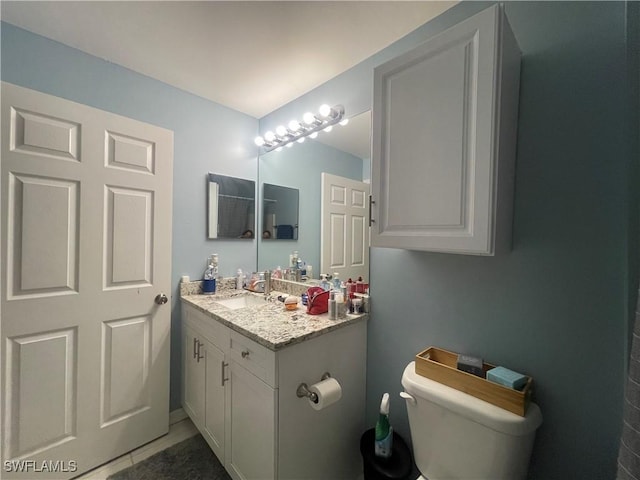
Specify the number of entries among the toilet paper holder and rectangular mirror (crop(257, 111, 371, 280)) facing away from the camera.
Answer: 0

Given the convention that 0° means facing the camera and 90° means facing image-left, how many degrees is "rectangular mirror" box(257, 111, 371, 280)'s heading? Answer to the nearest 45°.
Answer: approximately 45°

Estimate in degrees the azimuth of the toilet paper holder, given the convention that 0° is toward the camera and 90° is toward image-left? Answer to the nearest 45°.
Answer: approximately 315°

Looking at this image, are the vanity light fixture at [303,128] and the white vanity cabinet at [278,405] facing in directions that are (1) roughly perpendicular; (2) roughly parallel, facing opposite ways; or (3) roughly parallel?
roughly parallel

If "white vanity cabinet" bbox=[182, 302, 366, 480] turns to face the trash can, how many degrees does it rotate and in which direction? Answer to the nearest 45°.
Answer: approximately 135° to its left

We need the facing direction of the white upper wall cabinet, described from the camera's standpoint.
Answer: facing the viewer and to the left of the viewer

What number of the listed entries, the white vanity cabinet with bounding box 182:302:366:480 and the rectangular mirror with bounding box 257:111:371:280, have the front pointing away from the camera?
0

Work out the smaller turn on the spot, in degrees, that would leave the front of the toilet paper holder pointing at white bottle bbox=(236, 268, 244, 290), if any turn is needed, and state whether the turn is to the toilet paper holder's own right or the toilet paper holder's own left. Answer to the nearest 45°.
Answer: approximately 180°

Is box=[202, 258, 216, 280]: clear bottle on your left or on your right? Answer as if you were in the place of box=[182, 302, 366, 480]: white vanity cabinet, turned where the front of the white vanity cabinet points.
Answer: on your right

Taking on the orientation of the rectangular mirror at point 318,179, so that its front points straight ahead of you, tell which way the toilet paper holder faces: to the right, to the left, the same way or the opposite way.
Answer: to the left
